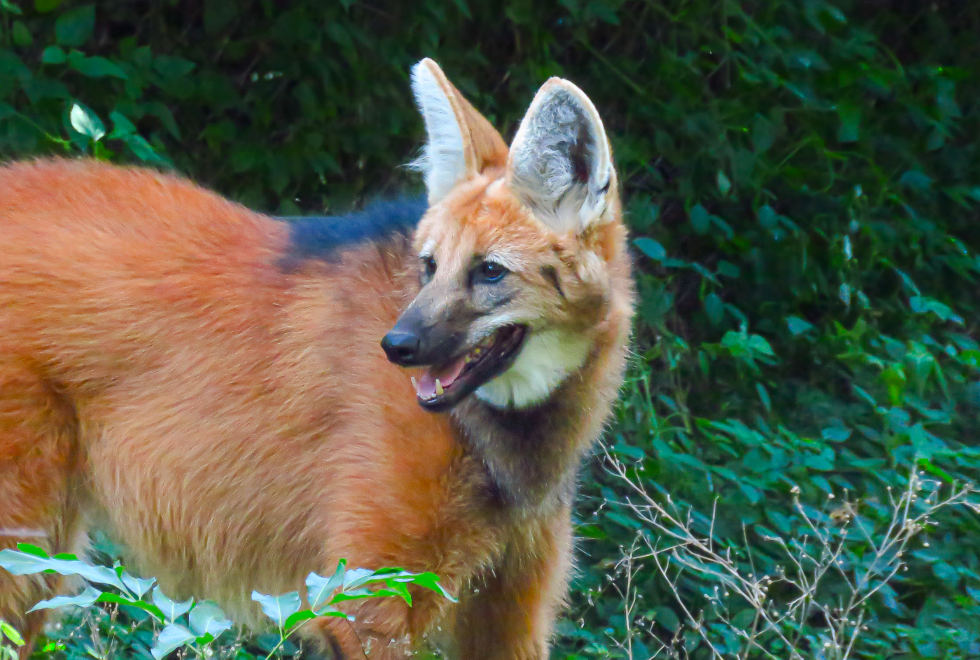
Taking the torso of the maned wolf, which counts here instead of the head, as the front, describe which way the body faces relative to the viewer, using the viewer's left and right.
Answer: facing the viewer and to the right of the viewer
